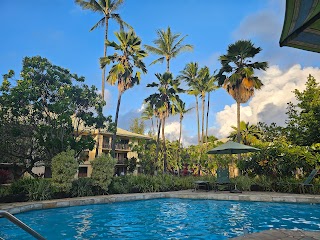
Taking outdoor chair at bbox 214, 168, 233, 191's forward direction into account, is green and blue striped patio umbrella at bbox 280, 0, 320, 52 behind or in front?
in front

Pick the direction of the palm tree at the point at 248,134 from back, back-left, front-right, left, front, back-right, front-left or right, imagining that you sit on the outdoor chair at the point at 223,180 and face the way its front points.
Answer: back

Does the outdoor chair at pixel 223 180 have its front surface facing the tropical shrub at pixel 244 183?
no

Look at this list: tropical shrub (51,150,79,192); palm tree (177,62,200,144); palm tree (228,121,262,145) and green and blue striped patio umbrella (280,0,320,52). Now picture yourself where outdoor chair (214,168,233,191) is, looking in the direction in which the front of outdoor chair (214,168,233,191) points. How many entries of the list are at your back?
2

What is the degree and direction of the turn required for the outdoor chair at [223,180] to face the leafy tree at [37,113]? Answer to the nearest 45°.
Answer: approximately 90° to its right

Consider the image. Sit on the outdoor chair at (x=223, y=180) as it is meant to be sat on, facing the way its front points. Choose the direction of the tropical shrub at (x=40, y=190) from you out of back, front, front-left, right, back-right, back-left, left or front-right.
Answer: front-right

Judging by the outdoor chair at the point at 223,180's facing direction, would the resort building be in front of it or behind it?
behind

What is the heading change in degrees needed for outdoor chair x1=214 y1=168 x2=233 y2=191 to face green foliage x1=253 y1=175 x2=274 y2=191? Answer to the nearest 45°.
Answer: approximately 90° to its left

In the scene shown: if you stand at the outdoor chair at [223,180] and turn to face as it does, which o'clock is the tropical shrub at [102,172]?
The tropical shrub is roughly at 2 o'clock from the outdoor chair.

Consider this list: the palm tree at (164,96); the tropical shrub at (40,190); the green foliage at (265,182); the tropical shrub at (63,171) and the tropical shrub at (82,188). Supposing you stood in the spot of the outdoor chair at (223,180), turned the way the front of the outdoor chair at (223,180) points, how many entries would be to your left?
1

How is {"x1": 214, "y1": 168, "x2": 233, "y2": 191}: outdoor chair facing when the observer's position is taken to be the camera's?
facing the viewer

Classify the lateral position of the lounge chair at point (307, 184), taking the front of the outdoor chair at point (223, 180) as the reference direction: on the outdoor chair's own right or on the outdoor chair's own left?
on the outdoor chair's own left

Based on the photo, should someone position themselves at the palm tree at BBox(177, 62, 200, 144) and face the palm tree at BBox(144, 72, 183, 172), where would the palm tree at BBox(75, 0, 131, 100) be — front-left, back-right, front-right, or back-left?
front-right

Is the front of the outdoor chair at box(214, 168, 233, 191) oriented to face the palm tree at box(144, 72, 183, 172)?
no
